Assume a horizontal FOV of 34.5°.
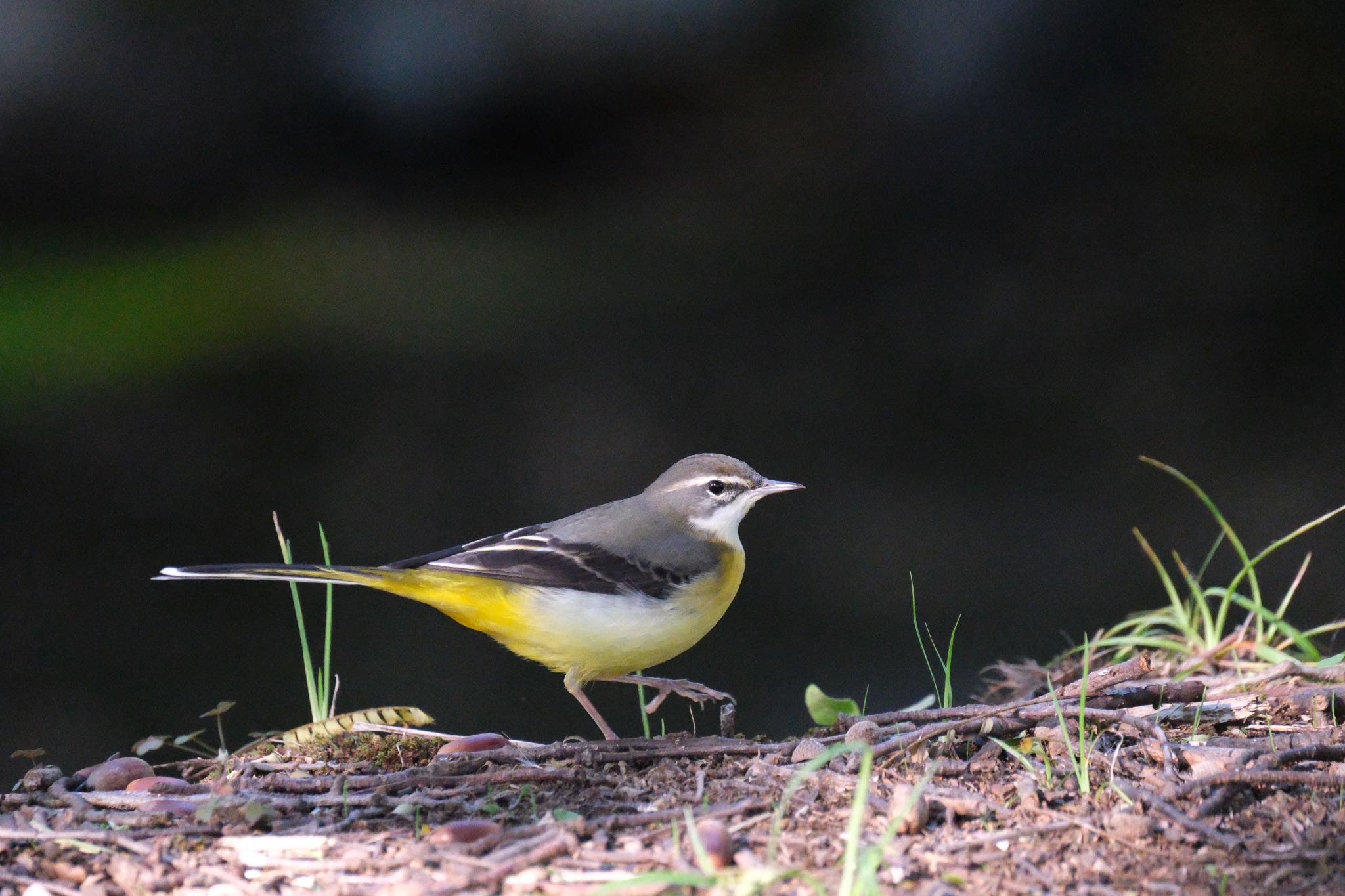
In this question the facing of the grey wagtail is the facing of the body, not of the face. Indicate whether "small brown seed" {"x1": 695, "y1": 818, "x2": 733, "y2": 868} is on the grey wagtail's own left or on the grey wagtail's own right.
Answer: on the grey wagtail's own right

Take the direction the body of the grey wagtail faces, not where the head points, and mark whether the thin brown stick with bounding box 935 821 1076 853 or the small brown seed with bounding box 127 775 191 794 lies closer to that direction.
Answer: the thin brown stick

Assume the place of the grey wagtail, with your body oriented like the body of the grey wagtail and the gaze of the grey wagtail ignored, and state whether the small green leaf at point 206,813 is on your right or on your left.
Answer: on your right

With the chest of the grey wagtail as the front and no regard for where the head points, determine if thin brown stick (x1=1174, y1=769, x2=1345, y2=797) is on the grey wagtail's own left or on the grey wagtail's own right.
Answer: on the grey wagtail's own right

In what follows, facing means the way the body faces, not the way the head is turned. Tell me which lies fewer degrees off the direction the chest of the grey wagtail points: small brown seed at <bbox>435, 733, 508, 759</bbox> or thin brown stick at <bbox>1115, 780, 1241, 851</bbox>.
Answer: the thin brown stick

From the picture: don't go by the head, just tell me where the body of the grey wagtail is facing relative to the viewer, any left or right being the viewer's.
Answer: facing to the right of the viewer

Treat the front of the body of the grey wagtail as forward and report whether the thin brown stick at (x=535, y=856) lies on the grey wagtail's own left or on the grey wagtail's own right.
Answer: on the grey wagtail's own right

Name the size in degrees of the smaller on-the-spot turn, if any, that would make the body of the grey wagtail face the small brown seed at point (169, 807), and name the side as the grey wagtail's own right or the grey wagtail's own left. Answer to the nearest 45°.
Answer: approximately 135° to the grey wagtail's own right
